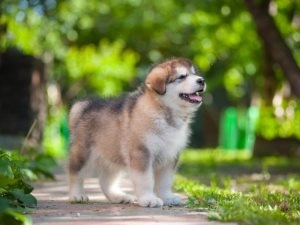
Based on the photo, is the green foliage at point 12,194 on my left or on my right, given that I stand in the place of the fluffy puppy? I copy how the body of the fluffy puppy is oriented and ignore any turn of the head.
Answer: on my right

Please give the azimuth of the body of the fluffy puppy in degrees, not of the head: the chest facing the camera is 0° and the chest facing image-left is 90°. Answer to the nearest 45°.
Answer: approximately 315°
